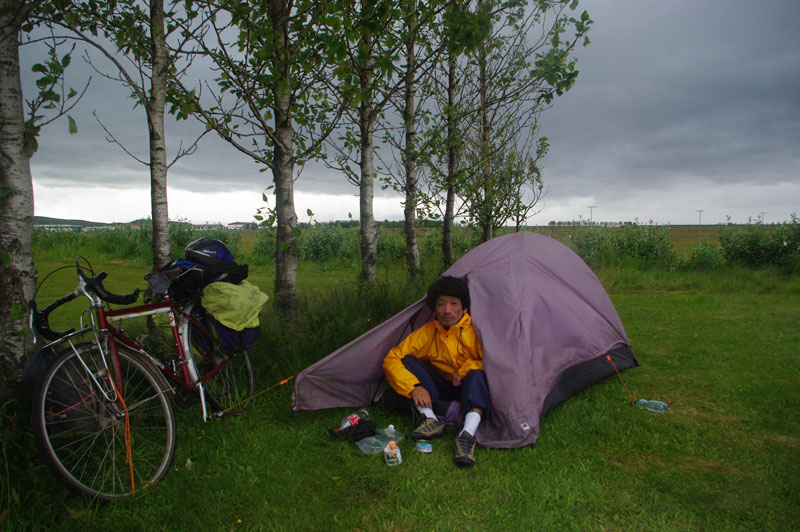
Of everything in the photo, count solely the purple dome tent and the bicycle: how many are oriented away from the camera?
0

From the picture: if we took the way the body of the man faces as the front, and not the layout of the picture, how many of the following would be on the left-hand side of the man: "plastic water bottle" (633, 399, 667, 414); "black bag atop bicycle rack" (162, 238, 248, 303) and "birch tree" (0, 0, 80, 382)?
1

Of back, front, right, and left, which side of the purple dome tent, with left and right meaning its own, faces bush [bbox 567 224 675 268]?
back

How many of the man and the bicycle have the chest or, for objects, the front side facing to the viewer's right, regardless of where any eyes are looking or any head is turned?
0

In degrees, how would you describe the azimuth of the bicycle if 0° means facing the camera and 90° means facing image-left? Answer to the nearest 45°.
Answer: approximately 45°

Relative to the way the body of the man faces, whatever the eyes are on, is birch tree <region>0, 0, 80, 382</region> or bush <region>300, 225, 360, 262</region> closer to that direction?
the birch tree

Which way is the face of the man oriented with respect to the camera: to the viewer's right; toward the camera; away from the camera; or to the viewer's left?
toward the camera

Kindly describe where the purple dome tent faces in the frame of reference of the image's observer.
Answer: facing the viewer and to the left of the viewer

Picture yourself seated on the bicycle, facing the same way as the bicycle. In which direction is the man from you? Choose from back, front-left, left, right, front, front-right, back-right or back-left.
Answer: back-left

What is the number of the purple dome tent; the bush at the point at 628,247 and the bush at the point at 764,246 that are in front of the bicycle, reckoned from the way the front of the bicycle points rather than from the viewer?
0

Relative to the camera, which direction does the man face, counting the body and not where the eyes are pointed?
toward the camera
